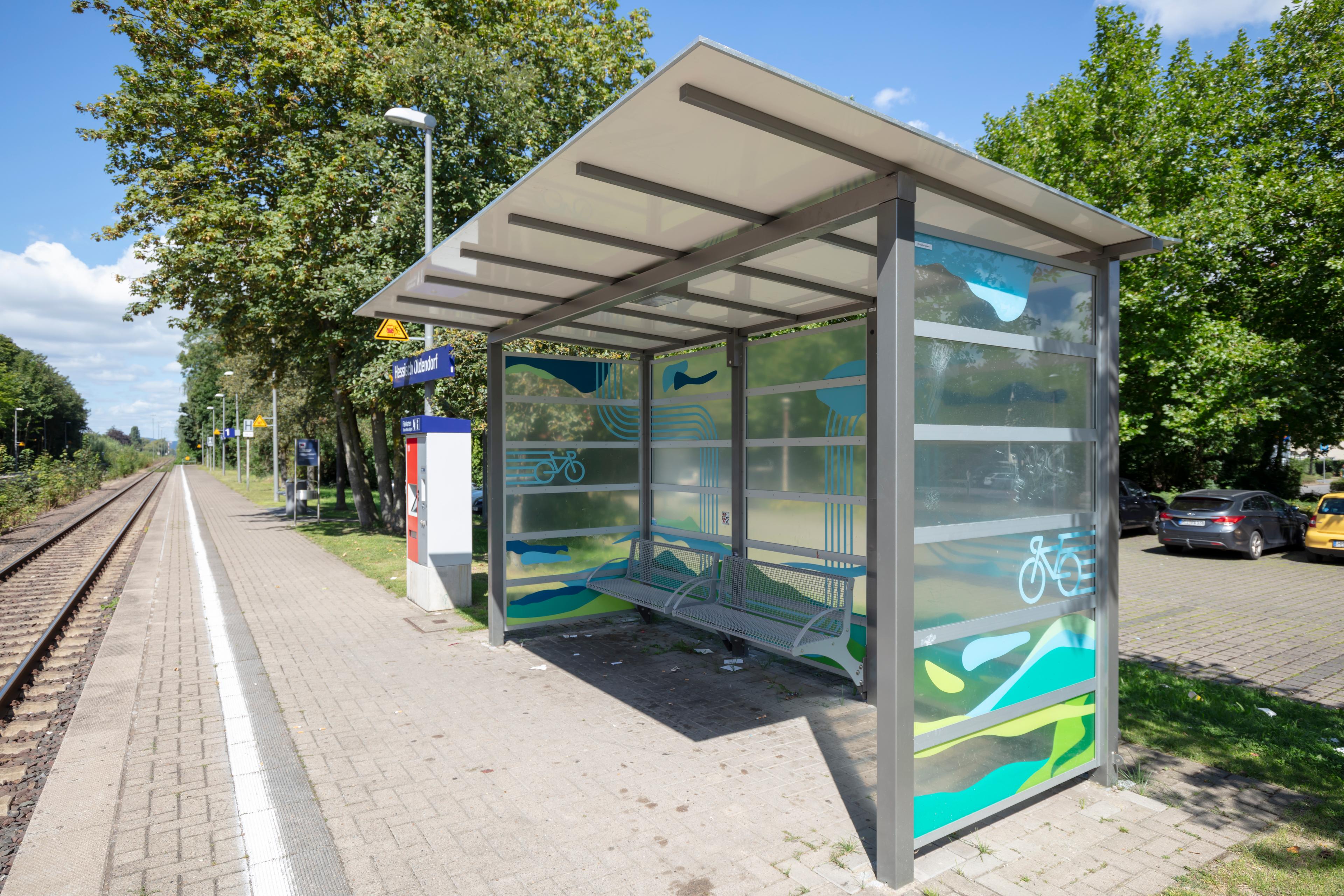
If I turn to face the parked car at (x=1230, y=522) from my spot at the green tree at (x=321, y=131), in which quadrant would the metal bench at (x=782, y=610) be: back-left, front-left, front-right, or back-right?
front-right

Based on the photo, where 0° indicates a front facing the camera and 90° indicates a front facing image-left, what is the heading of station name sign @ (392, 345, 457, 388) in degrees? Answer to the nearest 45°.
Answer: approximately 45°

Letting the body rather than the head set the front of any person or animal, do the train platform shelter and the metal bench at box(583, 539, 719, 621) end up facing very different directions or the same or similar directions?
same or similar directions

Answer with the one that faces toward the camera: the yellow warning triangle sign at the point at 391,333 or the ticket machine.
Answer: the yellow warning triangle sign

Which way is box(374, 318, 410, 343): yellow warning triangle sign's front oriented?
toward the camera

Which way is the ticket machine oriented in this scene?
to the viewer's left

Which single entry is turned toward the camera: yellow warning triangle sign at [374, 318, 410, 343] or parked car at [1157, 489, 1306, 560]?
the yellow warning triangle sign

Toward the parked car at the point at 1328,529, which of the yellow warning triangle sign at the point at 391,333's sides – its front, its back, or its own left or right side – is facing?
left

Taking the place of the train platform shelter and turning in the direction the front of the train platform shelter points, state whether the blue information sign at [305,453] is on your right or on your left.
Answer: on your right

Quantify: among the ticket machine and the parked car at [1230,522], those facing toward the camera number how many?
0

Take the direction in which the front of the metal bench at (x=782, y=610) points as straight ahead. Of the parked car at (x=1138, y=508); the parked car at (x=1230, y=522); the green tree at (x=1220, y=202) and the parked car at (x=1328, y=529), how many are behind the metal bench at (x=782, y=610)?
4

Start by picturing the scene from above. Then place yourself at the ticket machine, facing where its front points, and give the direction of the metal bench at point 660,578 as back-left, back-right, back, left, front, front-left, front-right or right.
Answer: back-left

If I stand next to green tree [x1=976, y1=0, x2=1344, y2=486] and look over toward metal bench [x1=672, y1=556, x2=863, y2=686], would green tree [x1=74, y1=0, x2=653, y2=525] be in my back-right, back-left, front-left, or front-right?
front-right

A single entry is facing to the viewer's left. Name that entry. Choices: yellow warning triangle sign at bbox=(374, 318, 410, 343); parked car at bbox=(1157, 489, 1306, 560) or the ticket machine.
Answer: the ticket machine

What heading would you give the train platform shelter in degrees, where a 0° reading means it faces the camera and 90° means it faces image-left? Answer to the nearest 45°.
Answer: approximately 45°

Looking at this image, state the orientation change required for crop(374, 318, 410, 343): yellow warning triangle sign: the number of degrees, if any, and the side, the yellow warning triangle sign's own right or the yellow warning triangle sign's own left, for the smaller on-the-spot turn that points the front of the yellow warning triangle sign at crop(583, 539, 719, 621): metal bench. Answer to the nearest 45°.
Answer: approximately 45° to the yellow warning triangle sign's own left

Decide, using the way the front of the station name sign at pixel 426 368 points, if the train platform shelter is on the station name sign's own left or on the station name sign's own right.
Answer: on the station name sign's own left

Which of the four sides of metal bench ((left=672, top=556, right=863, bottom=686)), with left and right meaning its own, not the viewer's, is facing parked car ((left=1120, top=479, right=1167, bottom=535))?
back

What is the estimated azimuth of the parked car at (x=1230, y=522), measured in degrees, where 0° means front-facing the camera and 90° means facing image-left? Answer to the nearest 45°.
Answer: approximately 225°

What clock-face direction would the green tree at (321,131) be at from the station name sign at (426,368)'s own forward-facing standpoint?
The green tree is roughly at 4 o'clock from the station name sign.

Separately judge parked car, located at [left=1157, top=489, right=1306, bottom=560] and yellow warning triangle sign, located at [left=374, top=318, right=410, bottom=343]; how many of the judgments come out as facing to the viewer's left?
0

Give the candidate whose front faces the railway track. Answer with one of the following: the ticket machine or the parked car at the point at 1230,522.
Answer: the ticket machine
